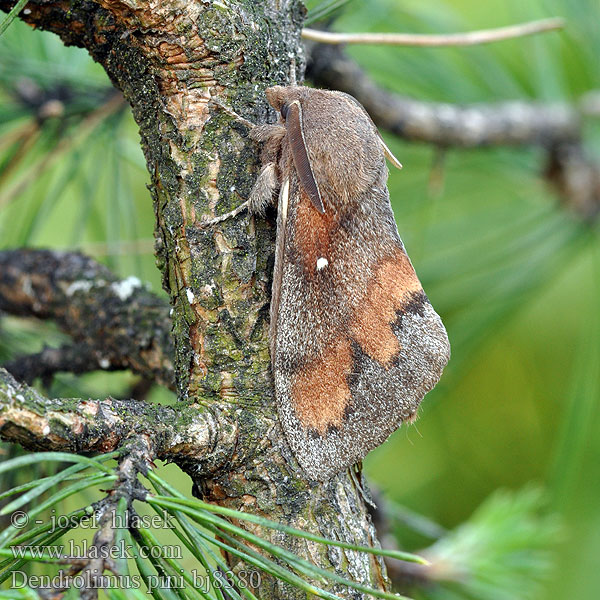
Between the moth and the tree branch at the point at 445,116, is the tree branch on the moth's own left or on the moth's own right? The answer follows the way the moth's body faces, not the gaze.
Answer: on the moth's own right
